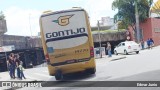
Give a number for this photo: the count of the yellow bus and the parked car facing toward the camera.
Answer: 0

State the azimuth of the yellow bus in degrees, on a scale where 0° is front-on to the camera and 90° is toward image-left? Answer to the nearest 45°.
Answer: approximately 180°

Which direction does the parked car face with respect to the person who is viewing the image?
facing away from the viewer and to the left of the viewer

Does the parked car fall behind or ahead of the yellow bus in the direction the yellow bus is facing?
ahead

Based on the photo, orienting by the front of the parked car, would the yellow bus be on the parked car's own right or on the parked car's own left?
on the parked car's own left
